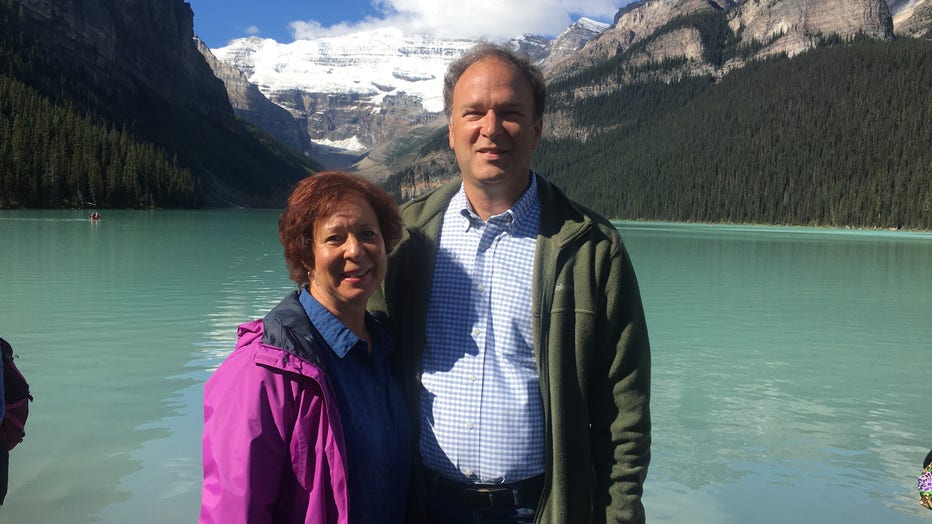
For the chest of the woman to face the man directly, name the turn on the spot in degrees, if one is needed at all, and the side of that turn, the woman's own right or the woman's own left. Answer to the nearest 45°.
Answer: approximately 45° to the woman's own left

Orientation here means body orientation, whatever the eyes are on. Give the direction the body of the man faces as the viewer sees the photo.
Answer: toward the camera

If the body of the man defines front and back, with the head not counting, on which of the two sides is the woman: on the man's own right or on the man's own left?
on the man's own right

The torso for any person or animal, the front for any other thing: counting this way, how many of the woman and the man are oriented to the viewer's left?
0

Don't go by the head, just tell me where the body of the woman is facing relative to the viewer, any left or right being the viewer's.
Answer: facing the viewer and to the right of the viewer
